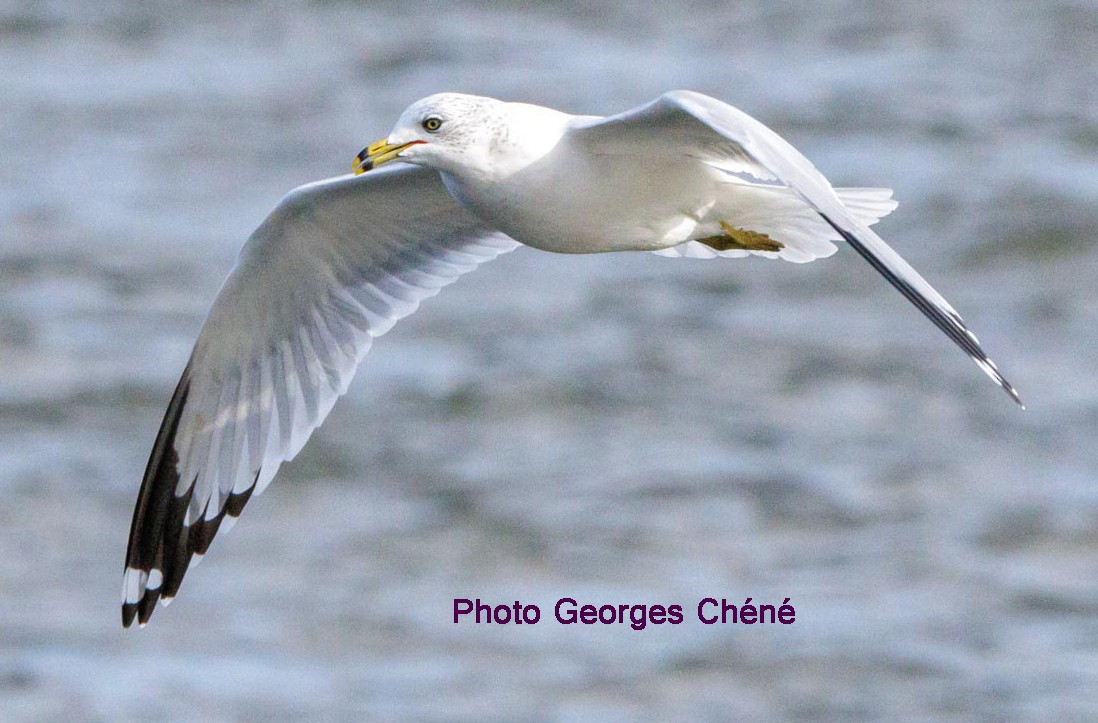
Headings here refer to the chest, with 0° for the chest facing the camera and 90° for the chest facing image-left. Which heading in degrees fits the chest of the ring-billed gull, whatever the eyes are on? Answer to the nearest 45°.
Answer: approximately 45°
